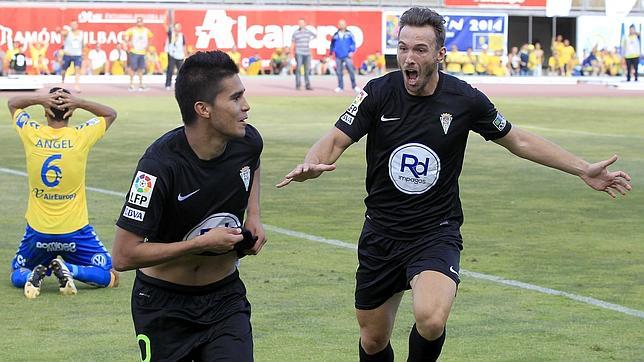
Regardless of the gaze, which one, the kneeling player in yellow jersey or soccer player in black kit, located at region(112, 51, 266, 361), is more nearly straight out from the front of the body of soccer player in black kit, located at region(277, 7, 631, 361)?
the soccer player in black kit

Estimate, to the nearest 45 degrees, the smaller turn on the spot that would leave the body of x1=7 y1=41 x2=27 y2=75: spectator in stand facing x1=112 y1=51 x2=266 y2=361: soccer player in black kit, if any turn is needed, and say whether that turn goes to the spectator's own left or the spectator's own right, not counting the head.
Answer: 0° — they already face them

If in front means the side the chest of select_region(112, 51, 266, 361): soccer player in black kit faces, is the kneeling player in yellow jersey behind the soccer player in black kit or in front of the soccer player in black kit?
behind

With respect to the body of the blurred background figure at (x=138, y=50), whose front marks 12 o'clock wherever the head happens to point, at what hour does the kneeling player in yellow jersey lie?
The kneeling player in yellow jersey is roughly at 12 o'clock from the blurred background figure.

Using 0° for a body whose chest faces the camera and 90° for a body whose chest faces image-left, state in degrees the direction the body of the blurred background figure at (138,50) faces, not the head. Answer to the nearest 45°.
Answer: approximately 0°

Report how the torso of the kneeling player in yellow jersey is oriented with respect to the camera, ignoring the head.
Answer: away from the camera

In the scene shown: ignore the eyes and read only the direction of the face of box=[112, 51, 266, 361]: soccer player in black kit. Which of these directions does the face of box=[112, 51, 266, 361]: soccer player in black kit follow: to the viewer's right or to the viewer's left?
to the viewer's right

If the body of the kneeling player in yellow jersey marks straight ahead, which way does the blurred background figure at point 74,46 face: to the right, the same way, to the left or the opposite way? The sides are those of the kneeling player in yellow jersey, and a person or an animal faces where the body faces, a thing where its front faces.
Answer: the opposite way

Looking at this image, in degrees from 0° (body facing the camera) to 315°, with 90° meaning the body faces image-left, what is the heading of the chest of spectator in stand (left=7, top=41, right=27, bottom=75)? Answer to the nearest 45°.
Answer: approximately 0°

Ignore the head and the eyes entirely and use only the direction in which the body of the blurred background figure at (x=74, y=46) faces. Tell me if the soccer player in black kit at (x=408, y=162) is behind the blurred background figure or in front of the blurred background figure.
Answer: in front

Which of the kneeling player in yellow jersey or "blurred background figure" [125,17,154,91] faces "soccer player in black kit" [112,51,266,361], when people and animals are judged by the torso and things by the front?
the blurred background figure
